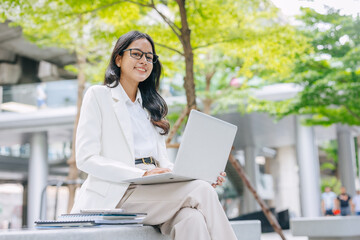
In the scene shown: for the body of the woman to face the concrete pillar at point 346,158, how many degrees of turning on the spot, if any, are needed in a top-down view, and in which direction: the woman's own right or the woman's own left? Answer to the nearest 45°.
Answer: approximately 90° to the woman's own left

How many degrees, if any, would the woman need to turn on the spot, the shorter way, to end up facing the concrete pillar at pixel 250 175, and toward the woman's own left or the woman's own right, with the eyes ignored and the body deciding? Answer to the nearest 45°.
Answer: approximately 135° to the woman's own left

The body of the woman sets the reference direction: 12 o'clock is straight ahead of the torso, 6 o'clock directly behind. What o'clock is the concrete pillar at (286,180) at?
The concrete pillar is roughly at 8 o'clock from the woman.

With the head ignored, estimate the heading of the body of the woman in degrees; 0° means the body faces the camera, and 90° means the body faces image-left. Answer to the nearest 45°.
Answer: approximately 315°

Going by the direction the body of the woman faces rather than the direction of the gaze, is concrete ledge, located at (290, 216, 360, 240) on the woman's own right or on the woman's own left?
on the woman's own left
